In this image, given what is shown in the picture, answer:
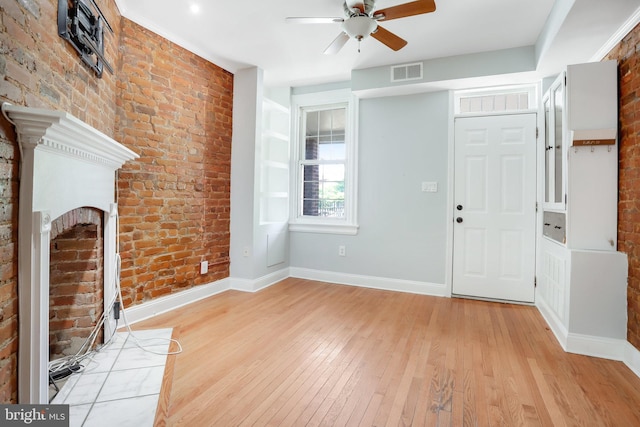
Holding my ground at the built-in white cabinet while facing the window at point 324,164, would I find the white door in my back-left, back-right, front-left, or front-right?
front-right

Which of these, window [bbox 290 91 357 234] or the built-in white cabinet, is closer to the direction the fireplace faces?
the built-in white cabinet

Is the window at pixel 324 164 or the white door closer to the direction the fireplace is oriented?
the white door

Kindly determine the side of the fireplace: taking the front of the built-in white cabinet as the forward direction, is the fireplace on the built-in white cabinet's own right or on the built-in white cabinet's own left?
on the built-in white cabinet's own left

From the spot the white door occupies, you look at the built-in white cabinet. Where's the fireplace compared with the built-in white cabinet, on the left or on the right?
right

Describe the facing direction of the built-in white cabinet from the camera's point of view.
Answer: facing to the left of the viewer

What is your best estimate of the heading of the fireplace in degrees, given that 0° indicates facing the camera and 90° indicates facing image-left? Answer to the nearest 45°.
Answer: approximately 315°

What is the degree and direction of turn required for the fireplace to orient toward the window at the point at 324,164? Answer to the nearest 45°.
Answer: approximately 90° to its left

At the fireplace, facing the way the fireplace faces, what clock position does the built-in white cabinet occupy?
The built-in white cabinet is roughly at 11 o'clock from the fireplace.

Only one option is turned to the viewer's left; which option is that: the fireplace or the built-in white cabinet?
the built-in white cabinet

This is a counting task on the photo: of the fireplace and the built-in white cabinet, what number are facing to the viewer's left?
1
